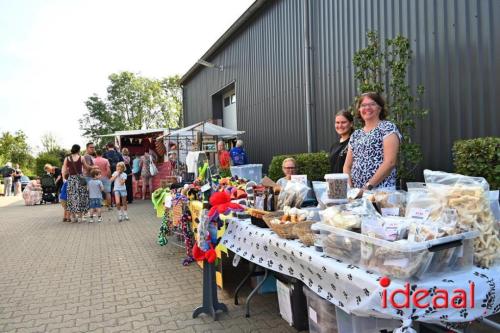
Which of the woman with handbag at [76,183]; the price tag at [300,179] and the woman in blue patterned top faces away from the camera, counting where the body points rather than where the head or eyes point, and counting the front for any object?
the woman with handbag

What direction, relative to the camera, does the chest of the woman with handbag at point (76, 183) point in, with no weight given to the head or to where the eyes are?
away from the camera

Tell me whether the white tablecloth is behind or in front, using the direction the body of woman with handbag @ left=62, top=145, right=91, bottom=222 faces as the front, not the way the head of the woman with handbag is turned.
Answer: behind

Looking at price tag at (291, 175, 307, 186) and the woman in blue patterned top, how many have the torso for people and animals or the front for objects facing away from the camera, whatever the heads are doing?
0

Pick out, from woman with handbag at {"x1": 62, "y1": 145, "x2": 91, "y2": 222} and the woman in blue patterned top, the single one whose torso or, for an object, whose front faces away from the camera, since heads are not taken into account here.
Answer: the woman with handbag

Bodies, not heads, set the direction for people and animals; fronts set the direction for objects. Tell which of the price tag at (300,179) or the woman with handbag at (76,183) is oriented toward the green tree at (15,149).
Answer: the woman with handbag

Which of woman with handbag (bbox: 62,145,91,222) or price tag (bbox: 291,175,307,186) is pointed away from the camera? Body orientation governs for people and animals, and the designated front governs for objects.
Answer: the woman with handbag

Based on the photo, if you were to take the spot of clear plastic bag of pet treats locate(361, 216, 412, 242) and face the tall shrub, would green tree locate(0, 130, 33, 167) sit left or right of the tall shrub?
left

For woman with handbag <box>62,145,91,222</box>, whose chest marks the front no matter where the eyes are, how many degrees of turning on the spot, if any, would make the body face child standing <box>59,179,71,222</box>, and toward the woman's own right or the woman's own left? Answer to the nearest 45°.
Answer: approximately 45° to the woman's own left

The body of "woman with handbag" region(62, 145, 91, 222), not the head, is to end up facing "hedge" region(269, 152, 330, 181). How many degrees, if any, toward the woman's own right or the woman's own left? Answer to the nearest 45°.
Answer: approximately 135° to the woman's own right

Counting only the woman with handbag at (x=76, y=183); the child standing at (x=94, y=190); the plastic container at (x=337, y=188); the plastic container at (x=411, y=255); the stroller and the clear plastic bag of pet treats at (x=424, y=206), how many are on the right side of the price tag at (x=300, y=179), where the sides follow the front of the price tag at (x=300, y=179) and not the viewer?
3

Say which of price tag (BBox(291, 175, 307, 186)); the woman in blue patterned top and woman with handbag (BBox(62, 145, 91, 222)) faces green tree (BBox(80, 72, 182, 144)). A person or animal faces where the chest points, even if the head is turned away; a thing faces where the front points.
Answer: the woman with handbag

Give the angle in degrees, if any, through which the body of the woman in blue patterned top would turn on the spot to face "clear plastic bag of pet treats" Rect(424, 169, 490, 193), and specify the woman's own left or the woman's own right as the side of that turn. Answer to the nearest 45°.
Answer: approximately 45° to the woman's own left
